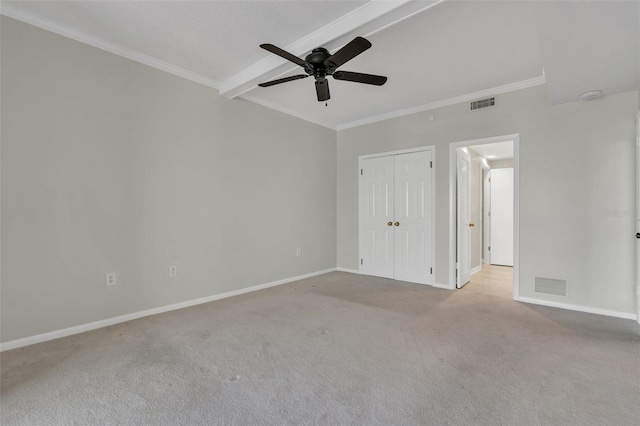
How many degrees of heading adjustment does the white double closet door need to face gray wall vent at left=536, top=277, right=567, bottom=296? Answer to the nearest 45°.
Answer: approximately 90° to its left

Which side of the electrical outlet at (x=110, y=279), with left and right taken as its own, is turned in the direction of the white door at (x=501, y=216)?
left

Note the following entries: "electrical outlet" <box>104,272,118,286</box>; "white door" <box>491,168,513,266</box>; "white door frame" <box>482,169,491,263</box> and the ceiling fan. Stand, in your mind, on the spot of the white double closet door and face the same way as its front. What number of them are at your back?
2

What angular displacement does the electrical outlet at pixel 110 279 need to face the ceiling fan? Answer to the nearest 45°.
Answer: approximately 45° to its left

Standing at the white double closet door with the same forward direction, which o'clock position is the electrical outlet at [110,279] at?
The electrical outlet is roughly at 12 o'clock from the white double closet door.

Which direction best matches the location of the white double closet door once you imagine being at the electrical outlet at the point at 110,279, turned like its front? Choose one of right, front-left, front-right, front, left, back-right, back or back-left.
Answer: left

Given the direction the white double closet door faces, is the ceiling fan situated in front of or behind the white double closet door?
in front

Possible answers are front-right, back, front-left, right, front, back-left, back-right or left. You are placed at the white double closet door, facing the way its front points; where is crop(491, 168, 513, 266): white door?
back

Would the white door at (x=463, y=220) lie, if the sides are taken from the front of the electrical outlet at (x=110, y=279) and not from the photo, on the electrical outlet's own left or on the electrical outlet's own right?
on the electrical outlet's own left

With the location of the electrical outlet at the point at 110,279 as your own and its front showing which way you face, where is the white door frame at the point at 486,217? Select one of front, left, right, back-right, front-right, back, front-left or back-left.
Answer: left

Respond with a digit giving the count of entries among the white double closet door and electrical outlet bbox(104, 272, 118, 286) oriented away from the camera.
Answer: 0

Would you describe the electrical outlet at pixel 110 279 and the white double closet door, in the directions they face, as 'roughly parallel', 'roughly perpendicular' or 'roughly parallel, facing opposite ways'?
roughly perpendicular
